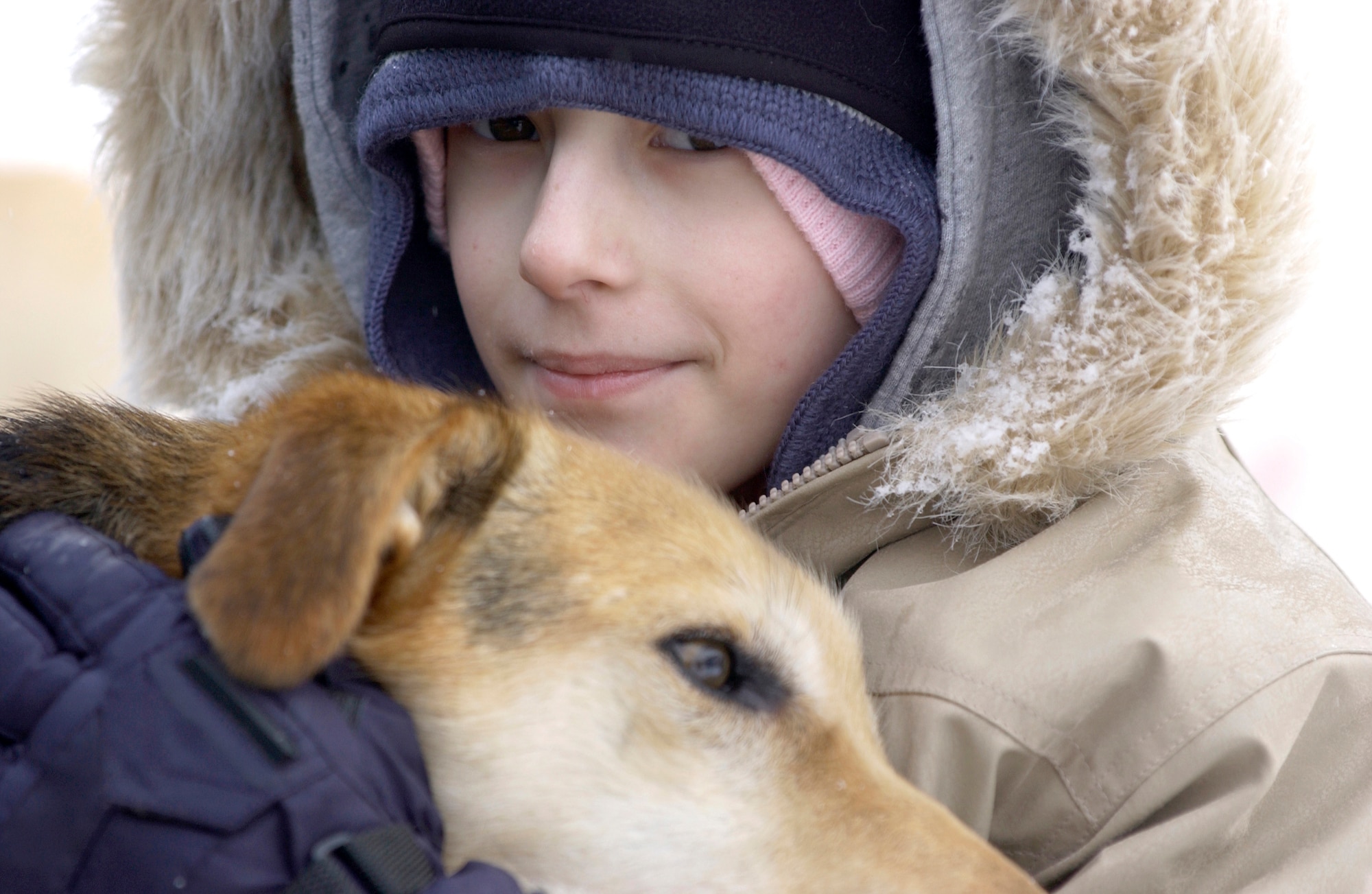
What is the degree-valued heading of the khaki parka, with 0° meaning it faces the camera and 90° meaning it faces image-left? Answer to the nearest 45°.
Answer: approximately 0°
